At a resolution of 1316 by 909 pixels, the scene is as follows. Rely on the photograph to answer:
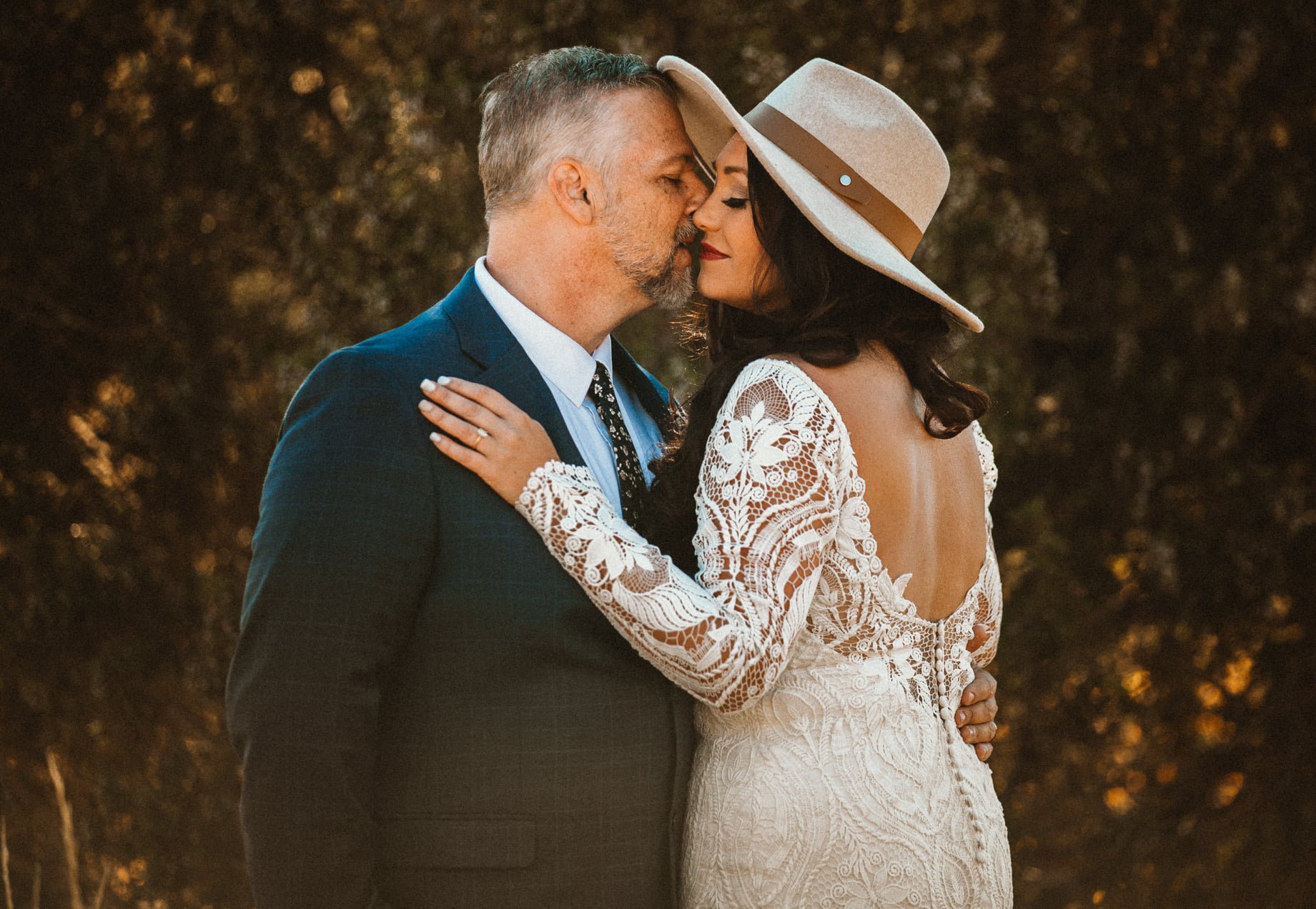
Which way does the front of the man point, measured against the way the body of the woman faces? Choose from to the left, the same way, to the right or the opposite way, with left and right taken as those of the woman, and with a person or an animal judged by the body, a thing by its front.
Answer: the opposite way

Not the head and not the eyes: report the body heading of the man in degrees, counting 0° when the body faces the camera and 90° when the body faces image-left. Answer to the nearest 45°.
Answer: approximately 315°

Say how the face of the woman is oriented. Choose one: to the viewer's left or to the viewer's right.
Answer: to the viewer's left

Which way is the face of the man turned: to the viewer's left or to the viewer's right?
to the viewer's right

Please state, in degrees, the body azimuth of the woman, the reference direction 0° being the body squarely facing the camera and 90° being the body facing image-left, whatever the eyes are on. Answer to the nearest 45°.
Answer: approximately 135°
